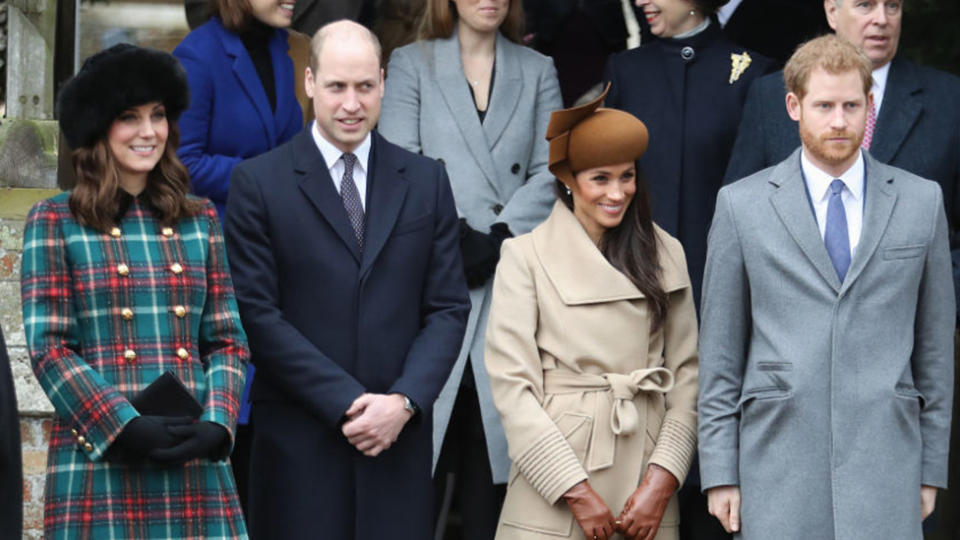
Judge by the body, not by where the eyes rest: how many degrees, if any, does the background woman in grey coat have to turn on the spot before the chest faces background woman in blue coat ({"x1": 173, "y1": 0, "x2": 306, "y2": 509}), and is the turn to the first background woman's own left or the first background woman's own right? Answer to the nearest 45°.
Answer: approximately 90° to the first background woman's own right

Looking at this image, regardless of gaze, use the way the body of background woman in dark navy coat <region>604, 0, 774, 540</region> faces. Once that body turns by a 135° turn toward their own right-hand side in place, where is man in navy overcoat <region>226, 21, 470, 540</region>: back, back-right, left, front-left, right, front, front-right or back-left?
left

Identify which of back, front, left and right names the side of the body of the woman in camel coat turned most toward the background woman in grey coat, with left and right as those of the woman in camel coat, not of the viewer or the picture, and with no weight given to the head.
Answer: back

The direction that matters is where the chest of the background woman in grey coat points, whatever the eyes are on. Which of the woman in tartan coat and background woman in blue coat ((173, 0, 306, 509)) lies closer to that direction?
the woman in tartan coat

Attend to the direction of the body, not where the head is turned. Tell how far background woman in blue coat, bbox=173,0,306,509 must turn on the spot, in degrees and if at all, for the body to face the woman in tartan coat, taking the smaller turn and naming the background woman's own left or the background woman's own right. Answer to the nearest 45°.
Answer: approximately 45° to the background woman's own right

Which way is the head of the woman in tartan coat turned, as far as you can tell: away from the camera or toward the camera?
toward the camera

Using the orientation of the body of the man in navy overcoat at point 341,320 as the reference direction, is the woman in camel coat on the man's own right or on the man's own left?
on the man's own left

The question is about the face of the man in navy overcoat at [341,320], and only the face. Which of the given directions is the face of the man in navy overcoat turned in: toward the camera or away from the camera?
toward the camera

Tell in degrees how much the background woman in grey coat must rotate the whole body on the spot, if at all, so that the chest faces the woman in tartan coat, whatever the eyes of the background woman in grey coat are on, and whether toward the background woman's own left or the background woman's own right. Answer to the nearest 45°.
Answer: approximately 45° to the background woman's own right

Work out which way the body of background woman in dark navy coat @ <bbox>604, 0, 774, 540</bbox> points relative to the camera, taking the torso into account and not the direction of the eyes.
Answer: toward the camera

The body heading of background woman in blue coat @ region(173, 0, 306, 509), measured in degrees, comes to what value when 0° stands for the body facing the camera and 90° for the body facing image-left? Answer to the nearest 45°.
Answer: approximately 315°
